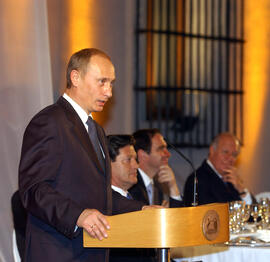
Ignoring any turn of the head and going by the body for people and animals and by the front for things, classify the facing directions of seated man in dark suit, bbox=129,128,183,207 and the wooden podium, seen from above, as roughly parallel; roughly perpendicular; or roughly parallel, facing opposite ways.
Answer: roughly parallel

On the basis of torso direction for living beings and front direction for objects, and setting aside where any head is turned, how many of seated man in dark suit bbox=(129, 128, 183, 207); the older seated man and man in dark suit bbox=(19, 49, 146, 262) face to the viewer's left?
0

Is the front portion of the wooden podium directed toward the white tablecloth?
no

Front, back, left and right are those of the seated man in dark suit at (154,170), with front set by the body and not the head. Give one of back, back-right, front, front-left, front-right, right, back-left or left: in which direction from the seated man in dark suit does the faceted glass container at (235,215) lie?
front

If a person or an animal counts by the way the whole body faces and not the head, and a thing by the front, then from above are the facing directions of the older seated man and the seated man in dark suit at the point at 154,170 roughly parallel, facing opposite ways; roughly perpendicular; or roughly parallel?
roughly parallel

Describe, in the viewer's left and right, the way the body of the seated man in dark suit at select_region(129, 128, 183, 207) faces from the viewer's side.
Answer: facing the viewer and to the right of the viewer

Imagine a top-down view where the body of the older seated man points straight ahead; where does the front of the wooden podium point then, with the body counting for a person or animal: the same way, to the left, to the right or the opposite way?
the same way

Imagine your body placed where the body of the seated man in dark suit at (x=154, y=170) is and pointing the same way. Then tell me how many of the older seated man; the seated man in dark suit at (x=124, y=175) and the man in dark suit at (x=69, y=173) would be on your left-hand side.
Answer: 1
